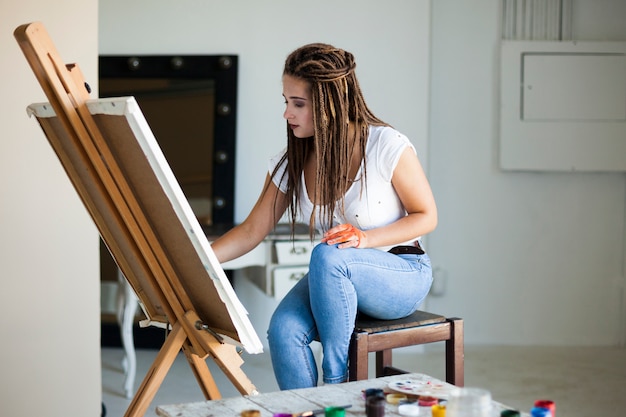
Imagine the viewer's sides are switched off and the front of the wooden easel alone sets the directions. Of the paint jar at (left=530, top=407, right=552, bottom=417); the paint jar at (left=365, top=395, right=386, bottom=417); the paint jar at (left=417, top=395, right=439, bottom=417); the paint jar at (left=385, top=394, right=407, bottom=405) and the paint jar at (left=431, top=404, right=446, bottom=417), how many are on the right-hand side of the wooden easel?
5

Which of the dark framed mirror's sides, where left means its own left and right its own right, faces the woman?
front

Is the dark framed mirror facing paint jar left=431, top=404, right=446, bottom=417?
yes

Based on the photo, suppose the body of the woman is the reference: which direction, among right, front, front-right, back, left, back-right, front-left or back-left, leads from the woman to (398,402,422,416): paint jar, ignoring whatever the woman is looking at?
front-left

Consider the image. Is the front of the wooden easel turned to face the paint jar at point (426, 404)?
no

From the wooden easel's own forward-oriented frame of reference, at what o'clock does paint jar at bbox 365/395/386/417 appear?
The paint jar is roughly at 3 o'clock from the wooden easel.

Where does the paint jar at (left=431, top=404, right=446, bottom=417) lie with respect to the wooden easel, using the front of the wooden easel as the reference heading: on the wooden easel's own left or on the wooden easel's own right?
on the wooden easel's own right

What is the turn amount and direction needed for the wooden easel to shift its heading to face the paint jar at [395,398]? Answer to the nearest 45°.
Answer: approximately 90° to its right

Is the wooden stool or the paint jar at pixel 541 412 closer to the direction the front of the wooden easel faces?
the wooden stool

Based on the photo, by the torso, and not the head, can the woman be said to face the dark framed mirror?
no

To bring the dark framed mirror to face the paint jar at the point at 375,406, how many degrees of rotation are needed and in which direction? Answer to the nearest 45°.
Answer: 0° — it already faces it

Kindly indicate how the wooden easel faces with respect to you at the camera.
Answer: facing away from the viewer and to the right of the viewer

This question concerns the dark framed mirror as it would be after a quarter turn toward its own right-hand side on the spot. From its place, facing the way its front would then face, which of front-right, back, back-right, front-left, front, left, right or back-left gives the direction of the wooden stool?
left

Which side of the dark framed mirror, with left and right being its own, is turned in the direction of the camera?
front

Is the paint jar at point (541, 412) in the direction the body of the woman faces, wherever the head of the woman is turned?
no

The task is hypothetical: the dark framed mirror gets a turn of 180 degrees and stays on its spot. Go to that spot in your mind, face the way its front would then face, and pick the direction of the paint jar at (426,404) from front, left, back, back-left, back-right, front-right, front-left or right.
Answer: back

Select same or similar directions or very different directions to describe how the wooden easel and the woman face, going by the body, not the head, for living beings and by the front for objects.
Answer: very different directions

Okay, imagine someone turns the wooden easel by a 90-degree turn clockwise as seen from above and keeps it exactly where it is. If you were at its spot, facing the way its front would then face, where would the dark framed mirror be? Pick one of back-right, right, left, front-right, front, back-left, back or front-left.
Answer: back-left
